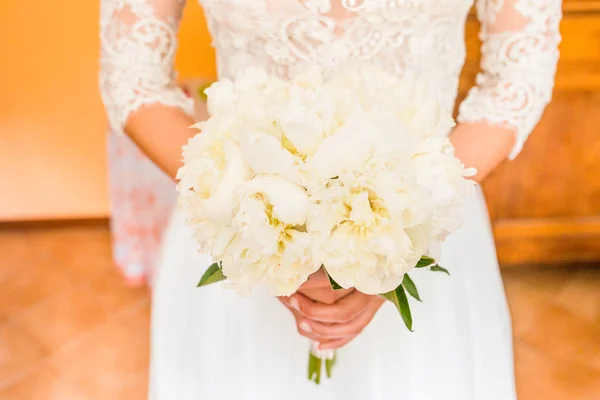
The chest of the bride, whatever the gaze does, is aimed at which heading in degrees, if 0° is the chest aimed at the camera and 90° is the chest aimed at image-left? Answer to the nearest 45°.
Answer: approximately 0°

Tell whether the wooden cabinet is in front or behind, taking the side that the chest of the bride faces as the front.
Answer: behind
